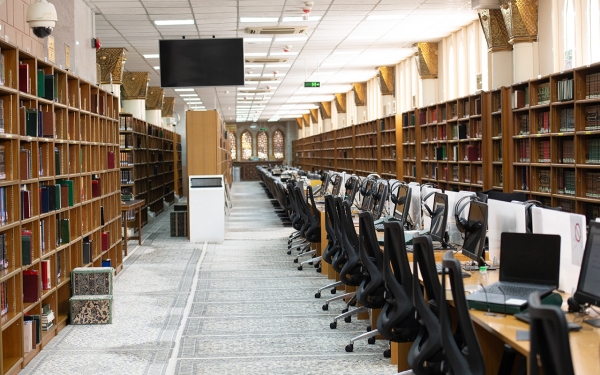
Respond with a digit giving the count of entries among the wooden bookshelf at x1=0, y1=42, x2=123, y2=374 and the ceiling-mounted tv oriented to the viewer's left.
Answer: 0

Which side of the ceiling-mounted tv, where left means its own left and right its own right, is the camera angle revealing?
front

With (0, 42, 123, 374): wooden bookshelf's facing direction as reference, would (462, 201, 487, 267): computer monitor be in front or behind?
in front

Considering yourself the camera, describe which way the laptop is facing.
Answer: facing the viewer and to the left of the viewer

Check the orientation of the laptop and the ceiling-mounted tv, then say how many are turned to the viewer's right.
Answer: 0

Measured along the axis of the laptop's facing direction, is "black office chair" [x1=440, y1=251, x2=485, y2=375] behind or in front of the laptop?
in front

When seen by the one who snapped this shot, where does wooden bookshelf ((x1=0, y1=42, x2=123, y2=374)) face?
facing the viewer and to the right of the viewer

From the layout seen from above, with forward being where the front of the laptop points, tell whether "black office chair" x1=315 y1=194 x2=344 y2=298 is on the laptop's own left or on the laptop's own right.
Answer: on the laptop's own right

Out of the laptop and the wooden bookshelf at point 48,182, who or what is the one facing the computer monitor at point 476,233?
the wooden bookshelf

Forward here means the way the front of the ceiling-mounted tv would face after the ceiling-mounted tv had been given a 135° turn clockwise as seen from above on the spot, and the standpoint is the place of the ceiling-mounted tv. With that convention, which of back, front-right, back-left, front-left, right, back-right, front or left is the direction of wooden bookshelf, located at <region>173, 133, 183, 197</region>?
front-right

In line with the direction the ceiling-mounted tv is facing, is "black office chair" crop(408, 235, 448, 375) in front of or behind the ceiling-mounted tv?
in front

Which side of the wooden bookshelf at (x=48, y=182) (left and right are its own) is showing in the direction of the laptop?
front

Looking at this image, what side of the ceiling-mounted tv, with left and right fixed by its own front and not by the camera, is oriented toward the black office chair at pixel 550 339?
front

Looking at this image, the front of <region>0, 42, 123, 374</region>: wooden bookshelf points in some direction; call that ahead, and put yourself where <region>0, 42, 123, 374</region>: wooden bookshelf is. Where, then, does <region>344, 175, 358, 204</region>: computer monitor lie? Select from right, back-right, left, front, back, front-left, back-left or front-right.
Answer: left
